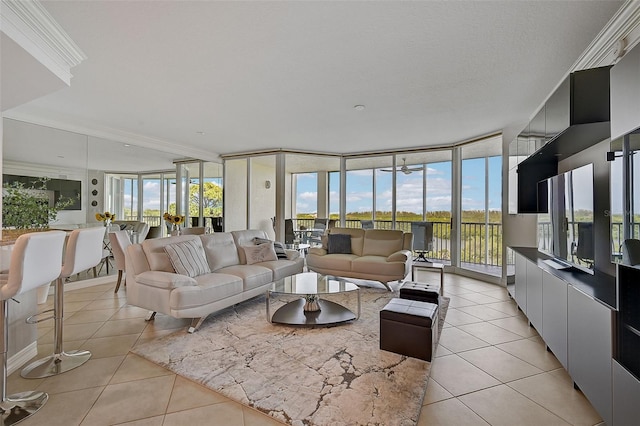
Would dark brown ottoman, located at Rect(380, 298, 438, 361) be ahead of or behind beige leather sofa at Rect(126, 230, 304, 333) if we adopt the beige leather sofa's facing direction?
ahead

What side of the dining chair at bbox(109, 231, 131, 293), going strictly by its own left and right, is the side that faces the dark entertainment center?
right

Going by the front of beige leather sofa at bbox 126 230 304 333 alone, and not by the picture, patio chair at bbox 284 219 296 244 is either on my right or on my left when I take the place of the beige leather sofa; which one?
on my left

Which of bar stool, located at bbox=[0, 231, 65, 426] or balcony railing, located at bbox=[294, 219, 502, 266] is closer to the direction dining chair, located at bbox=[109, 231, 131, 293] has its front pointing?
the balcony railing

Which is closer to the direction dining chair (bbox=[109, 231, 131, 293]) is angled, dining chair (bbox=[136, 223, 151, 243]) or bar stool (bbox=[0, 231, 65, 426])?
the dining chair

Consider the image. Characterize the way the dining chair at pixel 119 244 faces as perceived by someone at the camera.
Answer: facing away from the viewer and to the right of the viewer

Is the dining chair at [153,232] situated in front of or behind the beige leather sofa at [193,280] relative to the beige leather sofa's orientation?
behind

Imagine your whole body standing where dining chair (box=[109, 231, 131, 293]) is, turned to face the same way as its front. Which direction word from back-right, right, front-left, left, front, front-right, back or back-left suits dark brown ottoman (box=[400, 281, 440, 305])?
right

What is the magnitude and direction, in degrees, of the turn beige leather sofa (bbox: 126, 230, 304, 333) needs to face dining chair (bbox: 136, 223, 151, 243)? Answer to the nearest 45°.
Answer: approximately 135° to its left

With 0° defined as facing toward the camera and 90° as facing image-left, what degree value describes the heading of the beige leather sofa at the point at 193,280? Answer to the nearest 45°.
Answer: approximately 315°

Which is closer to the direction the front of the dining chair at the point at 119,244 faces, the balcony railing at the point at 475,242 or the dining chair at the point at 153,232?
the dining chair

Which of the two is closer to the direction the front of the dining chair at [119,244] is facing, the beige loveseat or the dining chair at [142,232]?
the dining chair

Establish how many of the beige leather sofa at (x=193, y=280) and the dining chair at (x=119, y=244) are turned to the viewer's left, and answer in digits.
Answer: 0

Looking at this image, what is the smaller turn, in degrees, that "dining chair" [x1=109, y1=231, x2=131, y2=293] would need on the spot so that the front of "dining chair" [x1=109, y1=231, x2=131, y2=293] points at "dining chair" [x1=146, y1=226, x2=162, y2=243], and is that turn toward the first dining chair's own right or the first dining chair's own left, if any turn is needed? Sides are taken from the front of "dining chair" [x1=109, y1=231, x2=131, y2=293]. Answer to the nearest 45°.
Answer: approximately 45° to the first dining chair's own left

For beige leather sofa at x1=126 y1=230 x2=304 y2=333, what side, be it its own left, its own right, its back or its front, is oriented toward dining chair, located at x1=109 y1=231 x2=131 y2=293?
back
